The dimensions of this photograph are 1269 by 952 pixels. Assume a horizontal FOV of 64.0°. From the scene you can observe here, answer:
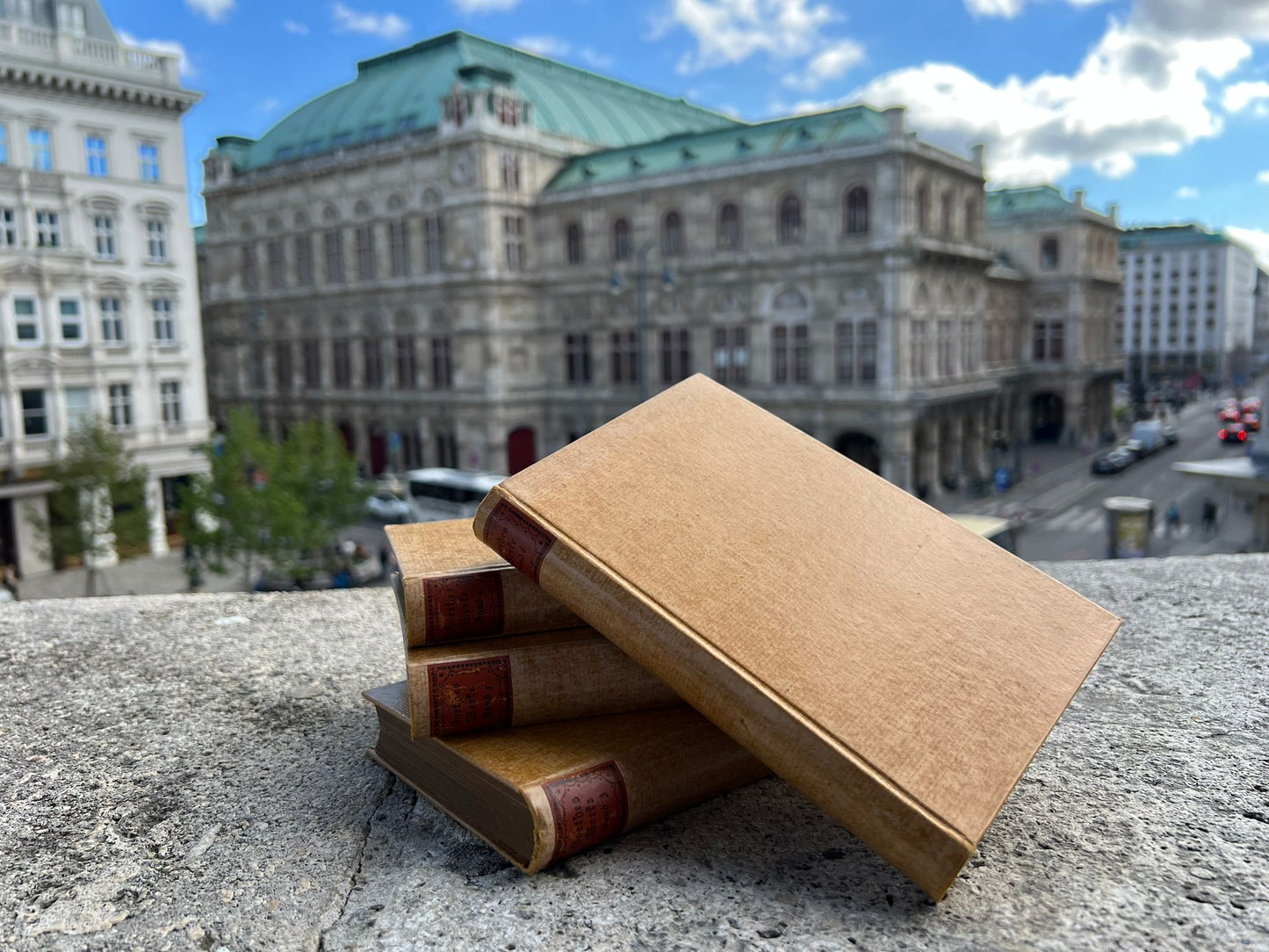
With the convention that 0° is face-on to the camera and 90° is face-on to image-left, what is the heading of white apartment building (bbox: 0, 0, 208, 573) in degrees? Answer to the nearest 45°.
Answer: approximately 315°

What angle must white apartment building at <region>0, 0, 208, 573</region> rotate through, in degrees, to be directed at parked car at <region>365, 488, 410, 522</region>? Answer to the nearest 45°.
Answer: approximately 90° to its left

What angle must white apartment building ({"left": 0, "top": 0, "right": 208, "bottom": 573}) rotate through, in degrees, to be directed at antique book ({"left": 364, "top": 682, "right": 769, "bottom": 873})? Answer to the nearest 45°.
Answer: approximately 45° to its right

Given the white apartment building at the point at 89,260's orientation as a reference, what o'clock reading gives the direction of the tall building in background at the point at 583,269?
The tall building in background is roughly at 10 o'clock from the white apartment building.

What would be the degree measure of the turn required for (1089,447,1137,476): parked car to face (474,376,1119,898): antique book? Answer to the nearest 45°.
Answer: approximately 45° to its left
